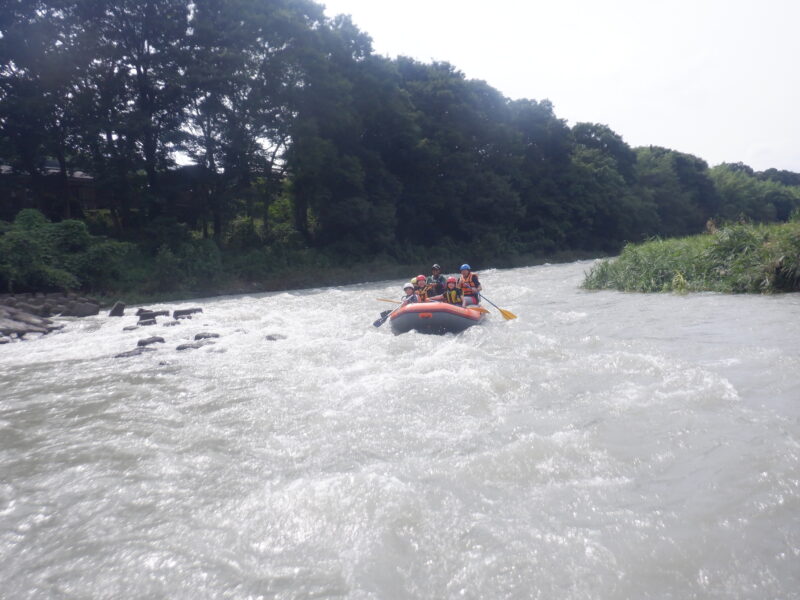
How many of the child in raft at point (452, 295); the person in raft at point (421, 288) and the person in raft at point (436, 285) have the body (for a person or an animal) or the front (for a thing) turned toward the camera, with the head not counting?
3

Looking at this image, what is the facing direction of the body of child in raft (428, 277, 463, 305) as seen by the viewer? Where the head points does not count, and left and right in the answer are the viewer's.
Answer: facing the viewer

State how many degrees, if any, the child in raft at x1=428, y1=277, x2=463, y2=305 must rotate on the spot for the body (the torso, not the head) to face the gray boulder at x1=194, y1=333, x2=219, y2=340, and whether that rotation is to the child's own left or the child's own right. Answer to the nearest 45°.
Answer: approximately 90° to the child's own right

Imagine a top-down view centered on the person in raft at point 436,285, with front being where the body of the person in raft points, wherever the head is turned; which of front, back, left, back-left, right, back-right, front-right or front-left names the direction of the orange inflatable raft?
front

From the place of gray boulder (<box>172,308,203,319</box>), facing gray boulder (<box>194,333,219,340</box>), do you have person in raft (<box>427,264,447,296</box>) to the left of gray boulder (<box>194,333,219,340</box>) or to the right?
left

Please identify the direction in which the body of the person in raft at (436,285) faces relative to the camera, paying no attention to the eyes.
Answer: toward the camera

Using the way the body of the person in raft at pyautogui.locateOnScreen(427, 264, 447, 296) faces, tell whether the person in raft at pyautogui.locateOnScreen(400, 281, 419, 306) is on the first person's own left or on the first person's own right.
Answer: on the first person's own right

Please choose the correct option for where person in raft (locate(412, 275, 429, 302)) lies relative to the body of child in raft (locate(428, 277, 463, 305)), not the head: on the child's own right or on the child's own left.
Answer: on the child's own right

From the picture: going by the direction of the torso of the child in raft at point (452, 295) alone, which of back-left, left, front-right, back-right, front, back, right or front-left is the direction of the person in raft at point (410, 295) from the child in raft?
right

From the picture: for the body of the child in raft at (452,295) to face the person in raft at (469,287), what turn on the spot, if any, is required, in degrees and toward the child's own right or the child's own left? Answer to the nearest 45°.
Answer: approximately 135° to the child's own left

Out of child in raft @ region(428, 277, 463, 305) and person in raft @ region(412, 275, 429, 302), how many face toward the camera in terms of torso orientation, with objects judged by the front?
2

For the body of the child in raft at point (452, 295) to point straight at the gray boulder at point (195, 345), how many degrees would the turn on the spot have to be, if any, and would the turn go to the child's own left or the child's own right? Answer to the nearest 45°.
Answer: approximately 45° to the child's own right

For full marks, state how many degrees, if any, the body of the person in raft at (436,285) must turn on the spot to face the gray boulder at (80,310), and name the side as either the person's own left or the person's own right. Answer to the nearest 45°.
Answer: approximately 90° to the person's own right
